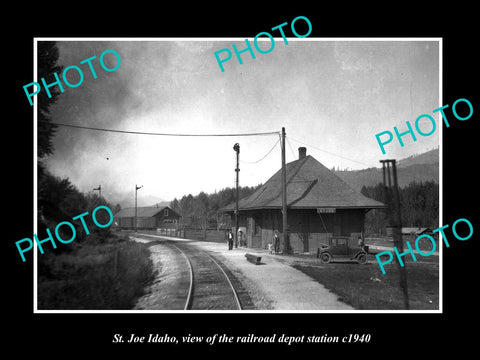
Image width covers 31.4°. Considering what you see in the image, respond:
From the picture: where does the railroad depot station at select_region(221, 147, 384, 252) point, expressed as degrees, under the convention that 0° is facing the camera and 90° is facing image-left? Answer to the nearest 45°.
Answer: approximately 45°
